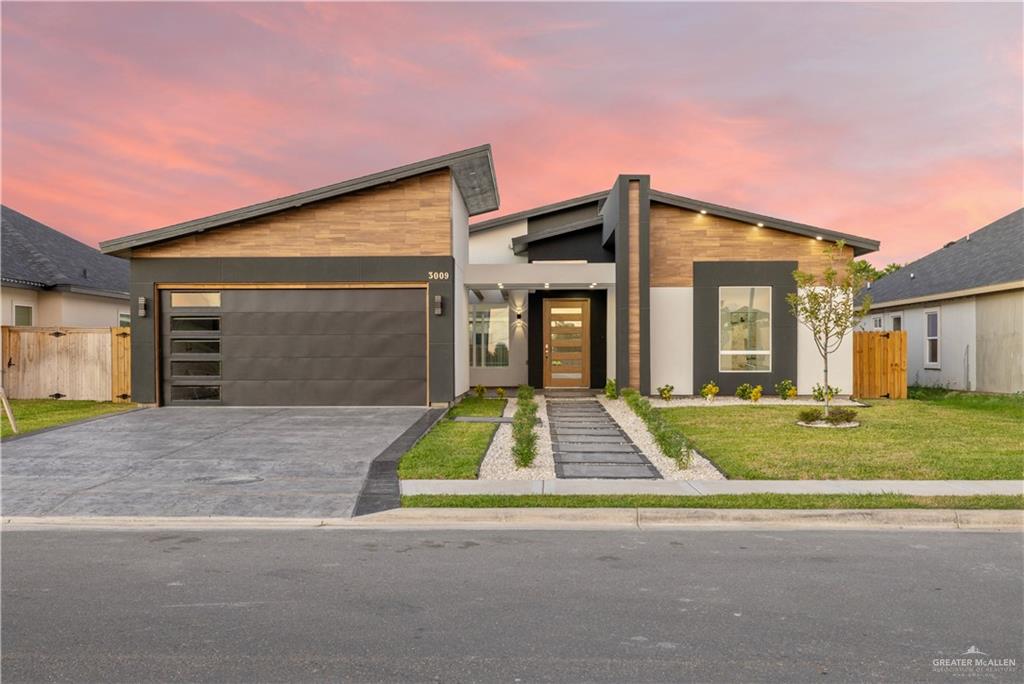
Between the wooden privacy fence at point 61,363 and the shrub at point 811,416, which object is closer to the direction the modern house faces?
the shrub

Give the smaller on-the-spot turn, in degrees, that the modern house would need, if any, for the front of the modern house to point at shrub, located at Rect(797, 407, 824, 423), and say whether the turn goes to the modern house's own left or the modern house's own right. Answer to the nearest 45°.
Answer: approximately 90° to the modern house's own left

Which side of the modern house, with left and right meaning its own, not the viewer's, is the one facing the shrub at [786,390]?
left

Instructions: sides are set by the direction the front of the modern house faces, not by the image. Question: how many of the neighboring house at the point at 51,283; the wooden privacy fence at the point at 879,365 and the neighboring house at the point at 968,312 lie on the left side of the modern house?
2

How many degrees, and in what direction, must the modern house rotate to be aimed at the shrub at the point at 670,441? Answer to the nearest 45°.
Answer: approximately 45° to its left

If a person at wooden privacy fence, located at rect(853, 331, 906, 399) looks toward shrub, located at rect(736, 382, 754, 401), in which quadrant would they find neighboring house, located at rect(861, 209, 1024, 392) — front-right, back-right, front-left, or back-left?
back-right

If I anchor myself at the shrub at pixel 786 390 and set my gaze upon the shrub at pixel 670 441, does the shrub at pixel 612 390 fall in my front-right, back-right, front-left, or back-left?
front-right

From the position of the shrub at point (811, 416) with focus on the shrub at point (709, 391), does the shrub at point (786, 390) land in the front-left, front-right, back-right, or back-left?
front-right

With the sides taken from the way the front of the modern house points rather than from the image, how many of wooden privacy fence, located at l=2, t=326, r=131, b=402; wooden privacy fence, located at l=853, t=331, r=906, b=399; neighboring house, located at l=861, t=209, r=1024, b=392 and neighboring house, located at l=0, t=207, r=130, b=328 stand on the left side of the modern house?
2

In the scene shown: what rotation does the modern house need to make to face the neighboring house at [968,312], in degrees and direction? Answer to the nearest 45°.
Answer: approximately 90° to its left

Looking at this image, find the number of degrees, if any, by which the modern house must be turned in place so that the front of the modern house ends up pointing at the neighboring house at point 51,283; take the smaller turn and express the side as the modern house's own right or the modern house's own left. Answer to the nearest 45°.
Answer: approximately 135° to the modern house's own right

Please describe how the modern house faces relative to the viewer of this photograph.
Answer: facing the viewer

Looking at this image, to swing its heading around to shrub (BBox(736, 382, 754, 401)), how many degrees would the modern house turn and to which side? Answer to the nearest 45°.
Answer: approximately 90° to its left

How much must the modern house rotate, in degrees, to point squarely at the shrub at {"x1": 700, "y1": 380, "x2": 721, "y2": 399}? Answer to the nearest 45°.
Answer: approximately 90° to its left

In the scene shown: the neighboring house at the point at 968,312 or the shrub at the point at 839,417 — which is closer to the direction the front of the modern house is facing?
the shrub

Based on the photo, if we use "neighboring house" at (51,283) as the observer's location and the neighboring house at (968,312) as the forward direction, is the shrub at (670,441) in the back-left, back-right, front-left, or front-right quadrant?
front-right
